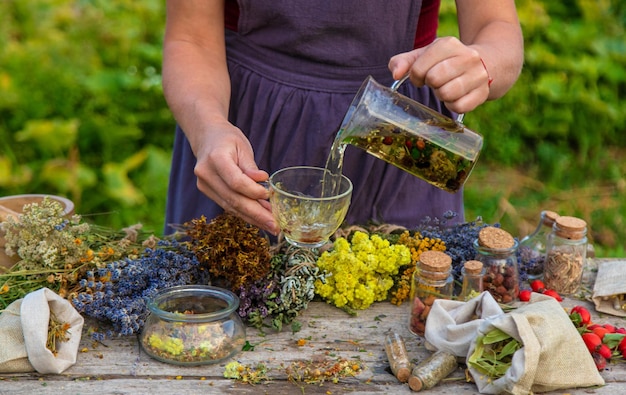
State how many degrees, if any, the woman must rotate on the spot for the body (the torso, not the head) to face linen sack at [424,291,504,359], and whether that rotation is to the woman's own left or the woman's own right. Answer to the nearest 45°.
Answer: approximately 45° to the woman's own left

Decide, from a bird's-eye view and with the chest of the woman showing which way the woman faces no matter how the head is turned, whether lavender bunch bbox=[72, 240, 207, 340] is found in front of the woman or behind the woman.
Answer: in front

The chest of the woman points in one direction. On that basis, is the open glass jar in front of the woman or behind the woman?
in front

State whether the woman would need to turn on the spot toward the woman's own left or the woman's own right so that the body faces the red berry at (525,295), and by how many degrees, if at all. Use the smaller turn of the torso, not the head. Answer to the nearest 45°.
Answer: approximately 45° to the woman's own left

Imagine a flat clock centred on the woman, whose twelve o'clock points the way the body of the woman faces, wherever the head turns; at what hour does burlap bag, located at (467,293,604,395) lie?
The burlap bag is roughly at 11 o'clock from the woman.

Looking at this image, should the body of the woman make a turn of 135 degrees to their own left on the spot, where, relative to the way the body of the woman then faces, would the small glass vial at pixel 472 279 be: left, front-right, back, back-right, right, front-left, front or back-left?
right

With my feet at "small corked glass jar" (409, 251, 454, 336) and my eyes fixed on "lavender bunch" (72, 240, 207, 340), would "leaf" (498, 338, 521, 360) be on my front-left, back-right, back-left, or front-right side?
back-left

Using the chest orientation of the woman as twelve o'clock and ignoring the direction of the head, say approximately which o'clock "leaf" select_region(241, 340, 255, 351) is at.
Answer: The leaf is roughly at 12 o'clock from the woman.

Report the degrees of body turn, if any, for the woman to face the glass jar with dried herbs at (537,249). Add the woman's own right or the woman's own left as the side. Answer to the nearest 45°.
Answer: approximately 90° to the woman's own left

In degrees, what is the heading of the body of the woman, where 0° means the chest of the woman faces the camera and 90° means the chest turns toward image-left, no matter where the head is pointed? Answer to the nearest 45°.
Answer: approximately 0°
